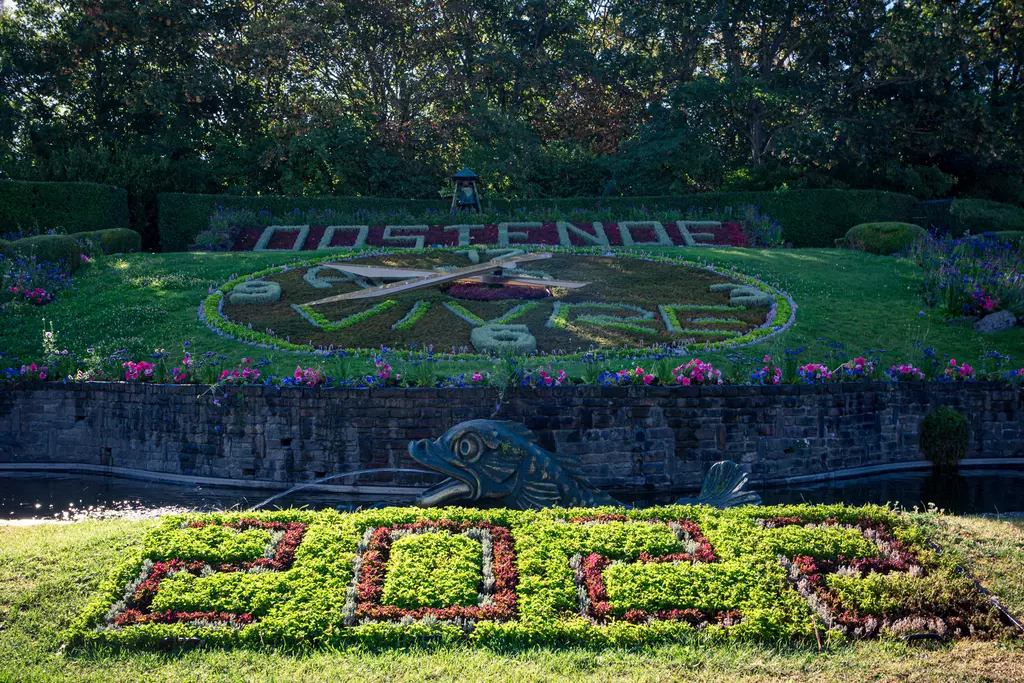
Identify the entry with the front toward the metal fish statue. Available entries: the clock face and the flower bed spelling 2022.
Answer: the clock face

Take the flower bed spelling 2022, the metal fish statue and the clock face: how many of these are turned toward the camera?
2

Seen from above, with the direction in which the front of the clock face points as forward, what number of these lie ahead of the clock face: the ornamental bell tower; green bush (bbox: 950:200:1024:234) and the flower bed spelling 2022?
1

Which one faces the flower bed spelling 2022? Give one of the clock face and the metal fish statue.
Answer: the clock face

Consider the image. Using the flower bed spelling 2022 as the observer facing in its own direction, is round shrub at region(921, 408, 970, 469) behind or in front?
behind

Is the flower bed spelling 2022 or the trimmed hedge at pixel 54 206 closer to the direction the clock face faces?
the flower bed spelling 2022

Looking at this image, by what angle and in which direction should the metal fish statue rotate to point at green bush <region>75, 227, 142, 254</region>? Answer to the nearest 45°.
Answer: approximately 45° to its right

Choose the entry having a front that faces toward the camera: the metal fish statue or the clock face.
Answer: the clock face

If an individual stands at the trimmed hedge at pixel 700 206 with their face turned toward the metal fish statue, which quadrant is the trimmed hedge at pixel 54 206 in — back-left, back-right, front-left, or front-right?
front-right

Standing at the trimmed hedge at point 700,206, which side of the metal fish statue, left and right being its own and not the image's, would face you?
right

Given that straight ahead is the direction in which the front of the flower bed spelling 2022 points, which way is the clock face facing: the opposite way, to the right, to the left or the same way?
the same way

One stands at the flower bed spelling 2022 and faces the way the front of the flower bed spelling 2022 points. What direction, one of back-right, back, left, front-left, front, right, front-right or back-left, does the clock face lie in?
back

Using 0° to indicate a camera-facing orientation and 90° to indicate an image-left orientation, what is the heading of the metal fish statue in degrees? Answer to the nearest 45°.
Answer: approximately 90°

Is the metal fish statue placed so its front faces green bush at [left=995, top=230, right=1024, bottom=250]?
no

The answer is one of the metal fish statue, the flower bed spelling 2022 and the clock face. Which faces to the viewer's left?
the metal fish statue

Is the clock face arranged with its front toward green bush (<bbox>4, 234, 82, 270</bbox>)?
no

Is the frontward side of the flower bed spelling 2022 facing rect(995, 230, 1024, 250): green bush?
no

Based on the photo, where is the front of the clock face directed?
toward the camera

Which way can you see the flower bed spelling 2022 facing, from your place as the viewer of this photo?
facing the viewer

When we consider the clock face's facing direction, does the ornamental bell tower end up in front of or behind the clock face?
behind
